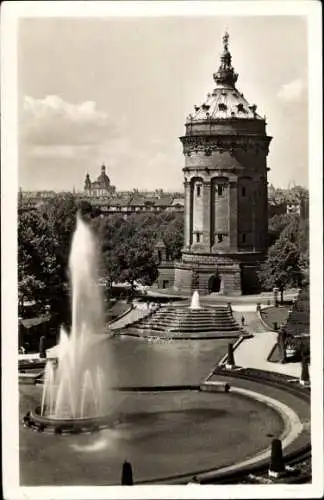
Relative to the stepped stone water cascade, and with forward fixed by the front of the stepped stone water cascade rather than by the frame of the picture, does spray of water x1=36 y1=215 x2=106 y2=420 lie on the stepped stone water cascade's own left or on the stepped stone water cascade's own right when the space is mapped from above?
on the stepped stone water cascade's own right

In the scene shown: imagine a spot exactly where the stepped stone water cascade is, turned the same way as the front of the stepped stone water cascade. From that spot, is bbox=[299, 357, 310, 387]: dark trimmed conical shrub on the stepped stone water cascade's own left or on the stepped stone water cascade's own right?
on the stepped stone water cascade's own left

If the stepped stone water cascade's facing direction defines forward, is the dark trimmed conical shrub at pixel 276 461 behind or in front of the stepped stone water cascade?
in front

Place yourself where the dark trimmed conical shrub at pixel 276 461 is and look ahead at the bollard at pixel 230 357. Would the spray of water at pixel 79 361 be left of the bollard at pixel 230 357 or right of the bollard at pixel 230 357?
left

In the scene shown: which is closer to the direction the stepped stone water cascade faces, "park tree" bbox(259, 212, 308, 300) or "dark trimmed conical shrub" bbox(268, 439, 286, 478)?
the dark trimmed conical shrub

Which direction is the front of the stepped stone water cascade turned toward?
toward the camera

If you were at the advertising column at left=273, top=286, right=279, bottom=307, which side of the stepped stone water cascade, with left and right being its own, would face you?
left
